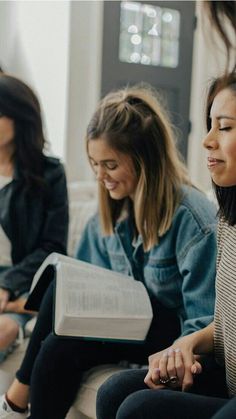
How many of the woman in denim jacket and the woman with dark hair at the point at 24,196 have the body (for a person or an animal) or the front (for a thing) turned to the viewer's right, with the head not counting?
0

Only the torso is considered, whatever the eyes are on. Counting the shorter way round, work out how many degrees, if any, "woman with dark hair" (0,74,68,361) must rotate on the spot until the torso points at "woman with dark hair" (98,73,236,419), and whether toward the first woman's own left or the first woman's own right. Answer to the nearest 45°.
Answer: approximately 90° to the first woman's own left

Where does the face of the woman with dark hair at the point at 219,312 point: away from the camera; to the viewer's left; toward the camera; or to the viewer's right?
to the viewer's left

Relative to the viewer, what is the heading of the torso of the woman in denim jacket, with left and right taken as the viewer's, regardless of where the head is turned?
facing the viewer and to the left of the viewer

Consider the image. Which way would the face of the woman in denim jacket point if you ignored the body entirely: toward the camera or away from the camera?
toward the camera

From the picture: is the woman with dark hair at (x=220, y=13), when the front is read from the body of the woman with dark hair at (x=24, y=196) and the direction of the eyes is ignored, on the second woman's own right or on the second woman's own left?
on the second woman's own left

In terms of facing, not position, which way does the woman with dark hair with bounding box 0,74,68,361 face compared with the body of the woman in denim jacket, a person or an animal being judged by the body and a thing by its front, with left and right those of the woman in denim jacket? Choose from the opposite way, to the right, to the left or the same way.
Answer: the same way
